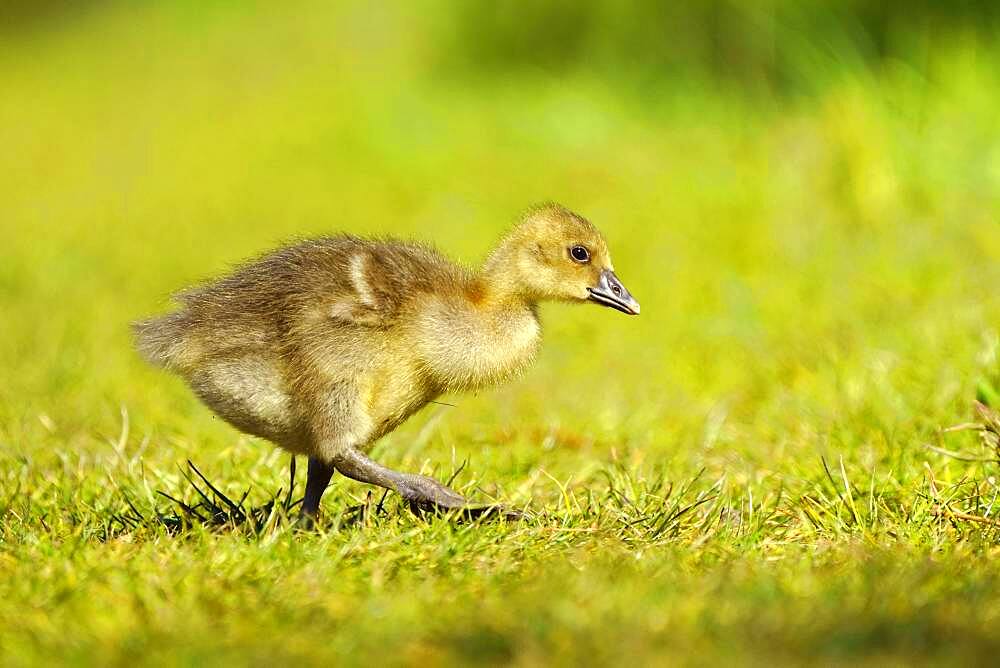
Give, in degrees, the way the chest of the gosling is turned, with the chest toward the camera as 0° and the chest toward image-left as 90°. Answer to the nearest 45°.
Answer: approximately 270°
